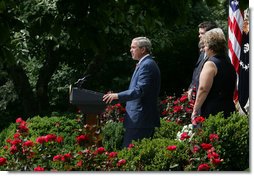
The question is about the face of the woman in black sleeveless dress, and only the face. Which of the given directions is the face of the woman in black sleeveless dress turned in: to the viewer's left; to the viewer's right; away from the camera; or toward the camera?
to the viewer's left

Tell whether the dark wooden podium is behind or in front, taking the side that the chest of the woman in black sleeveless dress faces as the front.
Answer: in front

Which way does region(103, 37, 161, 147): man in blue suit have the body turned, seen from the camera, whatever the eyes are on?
to the viewer's left

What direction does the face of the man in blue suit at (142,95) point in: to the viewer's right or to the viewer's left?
to the viewer's left

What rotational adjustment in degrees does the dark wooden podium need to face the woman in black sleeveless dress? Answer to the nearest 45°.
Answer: approximately 135° to its left

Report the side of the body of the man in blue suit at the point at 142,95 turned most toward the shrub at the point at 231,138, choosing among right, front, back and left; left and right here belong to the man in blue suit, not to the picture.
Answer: back

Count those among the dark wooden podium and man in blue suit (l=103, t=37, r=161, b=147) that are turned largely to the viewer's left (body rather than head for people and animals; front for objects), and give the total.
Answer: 2

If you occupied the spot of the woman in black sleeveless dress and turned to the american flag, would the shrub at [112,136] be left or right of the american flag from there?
left

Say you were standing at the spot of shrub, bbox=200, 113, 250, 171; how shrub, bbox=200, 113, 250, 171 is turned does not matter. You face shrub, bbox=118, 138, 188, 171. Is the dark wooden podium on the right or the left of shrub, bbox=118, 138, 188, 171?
right

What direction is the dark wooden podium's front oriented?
to the viewer's left

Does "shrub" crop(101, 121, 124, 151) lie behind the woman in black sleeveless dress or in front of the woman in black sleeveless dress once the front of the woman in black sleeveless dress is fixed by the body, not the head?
in front
